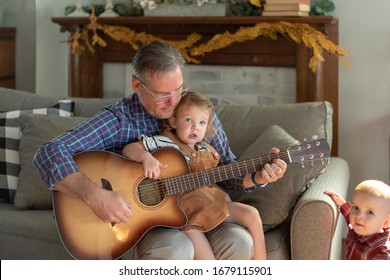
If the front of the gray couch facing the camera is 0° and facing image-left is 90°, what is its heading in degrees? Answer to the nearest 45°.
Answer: approximately 0°

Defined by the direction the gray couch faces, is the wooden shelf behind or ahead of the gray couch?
behind
